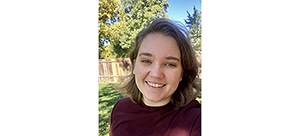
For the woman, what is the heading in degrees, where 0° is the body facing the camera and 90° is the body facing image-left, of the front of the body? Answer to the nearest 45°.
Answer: approximately 0°
